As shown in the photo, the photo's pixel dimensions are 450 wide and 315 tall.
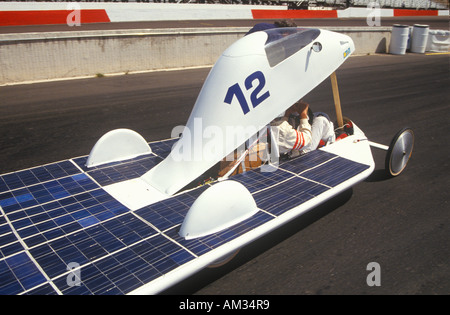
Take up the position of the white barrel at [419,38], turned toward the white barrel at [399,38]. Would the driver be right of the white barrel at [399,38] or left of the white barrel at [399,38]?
left

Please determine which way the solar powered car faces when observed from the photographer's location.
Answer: facing away from the viewer and to the right of the viewer

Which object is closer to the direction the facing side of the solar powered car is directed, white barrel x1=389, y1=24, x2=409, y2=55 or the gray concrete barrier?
the white barrel

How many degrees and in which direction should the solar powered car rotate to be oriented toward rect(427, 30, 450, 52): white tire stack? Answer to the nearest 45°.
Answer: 0° — it already faces it

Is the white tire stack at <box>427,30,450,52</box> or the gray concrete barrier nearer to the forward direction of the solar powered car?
the white tire stack
